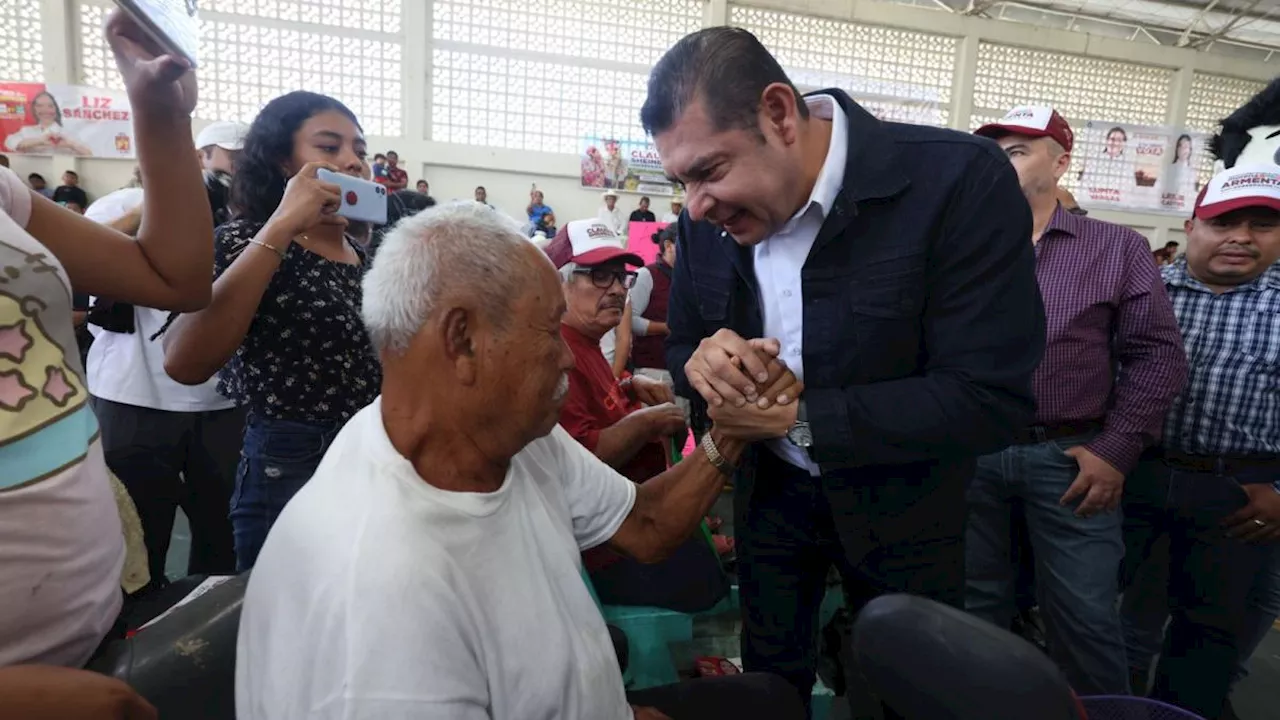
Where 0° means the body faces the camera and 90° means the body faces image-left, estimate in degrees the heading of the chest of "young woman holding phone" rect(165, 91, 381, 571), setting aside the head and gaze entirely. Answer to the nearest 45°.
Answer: approximately 315°

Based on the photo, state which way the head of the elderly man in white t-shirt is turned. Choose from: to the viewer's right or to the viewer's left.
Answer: to the viewer's right

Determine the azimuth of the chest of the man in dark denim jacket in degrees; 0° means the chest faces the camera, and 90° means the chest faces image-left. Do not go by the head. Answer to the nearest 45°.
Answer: approximately 45°

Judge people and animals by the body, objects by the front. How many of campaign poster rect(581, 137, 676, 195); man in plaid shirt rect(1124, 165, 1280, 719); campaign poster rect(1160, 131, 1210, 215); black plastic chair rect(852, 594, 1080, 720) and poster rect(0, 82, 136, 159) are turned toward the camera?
4

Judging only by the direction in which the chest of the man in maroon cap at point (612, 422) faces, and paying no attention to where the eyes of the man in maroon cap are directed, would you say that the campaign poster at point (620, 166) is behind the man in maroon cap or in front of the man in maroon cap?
behind

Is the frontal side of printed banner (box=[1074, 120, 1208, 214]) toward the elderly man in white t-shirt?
yes

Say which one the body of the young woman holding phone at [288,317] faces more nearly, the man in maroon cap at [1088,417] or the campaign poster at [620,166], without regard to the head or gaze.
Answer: the man in maroon cap

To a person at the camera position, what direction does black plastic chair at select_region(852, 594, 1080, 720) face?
facing away from the viewer and to the right of the viewer

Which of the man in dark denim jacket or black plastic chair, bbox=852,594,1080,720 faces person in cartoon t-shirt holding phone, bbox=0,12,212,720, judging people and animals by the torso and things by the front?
the man in dark denim jacket

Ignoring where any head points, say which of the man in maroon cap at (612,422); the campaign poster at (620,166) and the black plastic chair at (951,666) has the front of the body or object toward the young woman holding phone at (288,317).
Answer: the campaign poster
